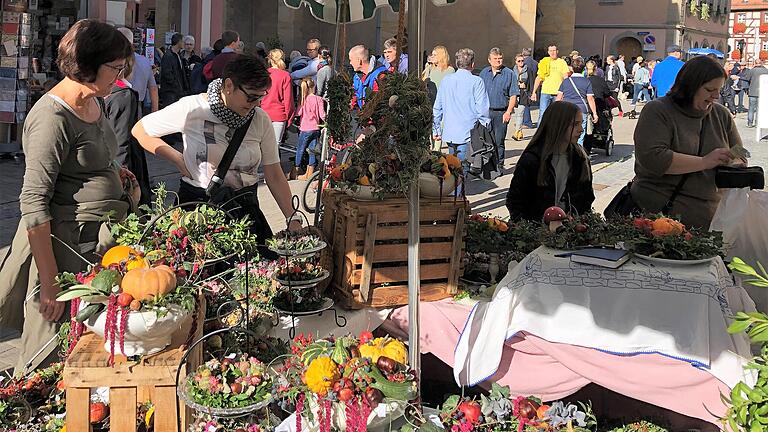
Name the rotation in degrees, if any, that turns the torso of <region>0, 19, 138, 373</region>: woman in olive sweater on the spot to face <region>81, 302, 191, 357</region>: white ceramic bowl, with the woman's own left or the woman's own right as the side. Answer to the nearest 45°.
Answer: approximately 45° to the woman's own right

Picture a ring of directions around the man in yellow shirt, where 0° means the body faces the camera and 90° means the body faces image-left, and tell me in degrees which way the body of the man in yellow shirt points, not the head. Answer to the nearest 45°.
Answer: approximately 0°

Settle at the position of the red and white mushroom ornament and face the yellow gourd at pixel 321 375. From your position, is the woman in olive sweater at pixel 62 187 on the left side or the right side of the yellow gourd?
right

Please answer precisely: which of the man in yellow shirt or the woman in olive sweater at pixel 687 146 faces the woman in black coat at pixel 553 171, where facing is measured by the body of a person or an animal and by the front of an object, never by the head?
the man in yellow shirt

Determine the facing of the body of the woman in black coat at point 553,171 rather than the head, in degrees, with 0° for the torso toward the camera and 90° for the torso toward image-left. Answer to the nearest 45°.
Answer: approximately 315°

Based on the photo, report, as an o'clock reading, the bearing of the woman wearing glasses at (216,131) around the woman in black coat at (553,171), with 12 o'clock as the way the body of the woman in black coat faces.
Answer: The woman wearing glasses is roughly at 3 o'clock from the woman in black coat.

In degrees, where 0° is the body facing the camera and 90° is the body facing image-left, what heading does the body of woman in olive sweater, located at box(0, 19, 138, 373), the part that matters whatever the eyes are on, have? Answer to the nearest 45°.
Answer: approximately 315°

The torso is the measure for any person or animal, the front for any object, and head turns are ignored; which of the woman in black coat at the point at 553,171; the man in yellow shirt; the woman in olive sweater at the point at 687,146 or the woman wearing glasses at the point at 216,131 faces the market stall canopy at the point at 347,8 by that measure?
the man in yellow shirt
